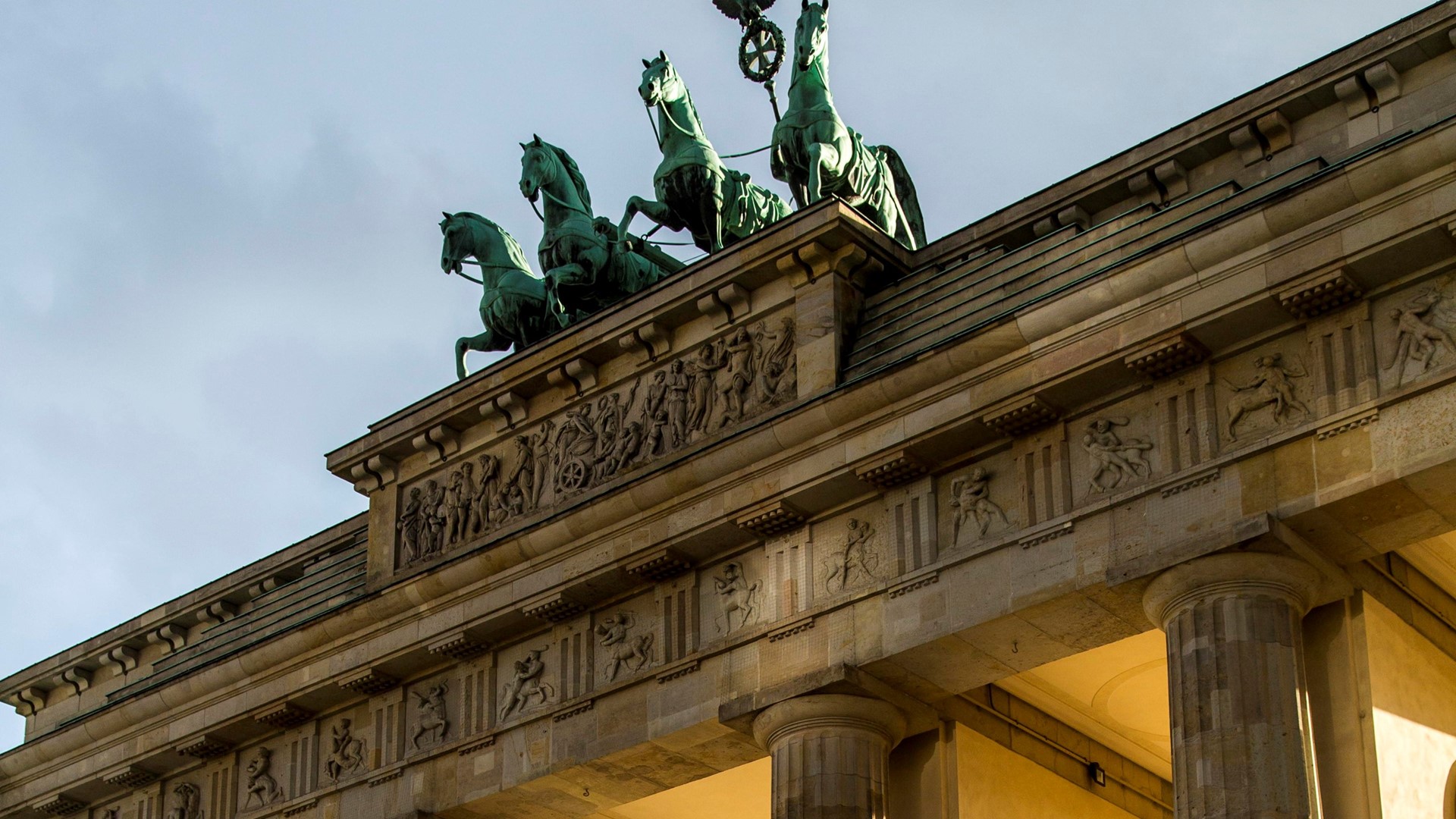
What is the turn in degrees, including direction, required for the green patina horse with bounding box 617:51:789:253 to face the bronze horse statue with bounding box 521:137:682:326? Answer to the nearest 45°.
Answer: approximately 90° to its right

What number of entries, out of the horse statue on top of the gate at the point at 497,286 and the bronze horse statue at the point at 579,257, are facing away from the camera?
0

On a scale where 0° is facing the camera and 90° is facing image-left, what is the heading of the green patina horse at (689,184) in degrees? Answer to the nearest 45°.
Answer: approximately 45°

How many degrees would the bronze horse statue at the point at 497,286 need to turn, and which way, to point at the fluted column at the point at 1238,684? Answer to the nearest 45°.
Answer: approximately 90° to its left

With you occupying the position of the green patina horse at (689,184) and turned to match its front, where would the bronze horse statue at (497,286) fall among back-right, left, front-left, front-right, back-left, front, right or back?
right

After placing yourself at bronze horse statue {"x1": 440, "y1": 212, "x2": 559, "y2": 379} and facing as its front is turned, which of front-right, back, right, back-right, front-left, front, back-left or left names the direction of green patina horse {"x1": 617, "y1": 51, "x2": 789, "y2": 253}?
left

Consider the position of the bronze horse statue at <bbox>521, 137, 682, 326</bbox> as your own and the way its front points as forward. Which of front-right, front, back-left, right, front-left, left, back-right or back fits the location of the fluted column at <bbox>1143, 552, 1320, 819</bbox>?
left
